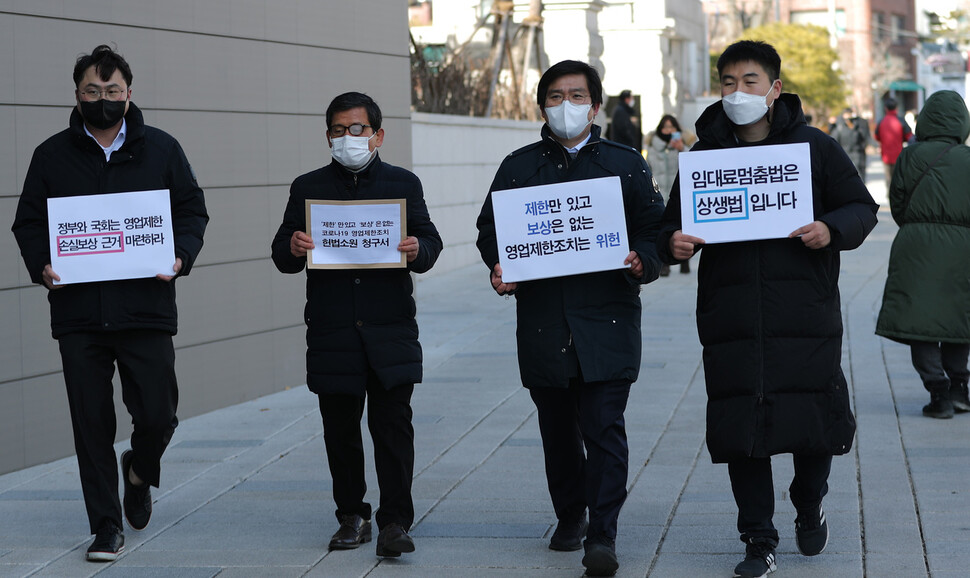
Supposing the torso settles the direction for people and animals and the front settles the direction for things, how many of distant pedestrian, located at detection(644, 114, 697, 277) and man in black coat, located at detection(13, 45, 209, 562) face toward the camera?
2

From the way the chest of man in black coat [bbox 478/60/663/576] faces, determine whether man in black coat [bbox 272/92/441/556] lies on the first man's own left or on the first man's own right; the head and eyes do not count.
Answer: on the first man's own right

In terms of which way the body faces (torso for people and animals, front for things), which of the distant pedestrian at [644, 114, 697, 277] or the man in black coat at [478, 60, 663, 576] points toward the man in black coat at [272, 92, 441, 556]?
the distant pedestrian

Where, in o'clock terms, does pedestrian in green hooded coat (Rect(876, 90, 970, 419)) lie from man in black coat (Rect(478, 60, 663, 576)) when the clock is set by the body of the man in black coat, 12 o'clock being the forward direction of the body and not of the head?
The pedestrian in green hooded coat is roughly at 7 o'clock from the man in black coat.

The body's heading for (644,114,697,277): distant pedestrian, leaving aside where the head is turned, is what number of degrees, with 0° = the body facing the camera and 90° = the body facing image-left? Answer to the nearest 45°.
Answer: approximately 0°

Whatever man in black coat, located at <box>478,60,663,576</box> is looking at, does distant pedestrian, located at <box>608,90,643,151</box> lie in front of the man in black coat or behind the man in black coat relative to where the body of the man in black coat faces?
behind

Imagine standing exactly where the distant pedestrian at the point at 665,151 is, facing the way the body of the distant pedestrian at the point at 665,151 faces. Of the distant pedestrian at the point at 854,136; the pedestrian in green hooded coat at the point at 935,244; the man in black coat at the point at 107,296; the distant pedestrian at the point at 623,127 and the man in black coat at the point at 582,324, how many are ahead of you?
3

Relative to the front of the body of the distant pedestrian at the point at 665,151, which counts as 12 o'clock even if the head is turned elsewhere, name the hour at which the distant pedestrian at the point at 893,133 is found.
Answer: the distant pedestrian at the point at 893,133 is roughly at 7 o'clock from the distant pedestrian at the point at 665,151.
